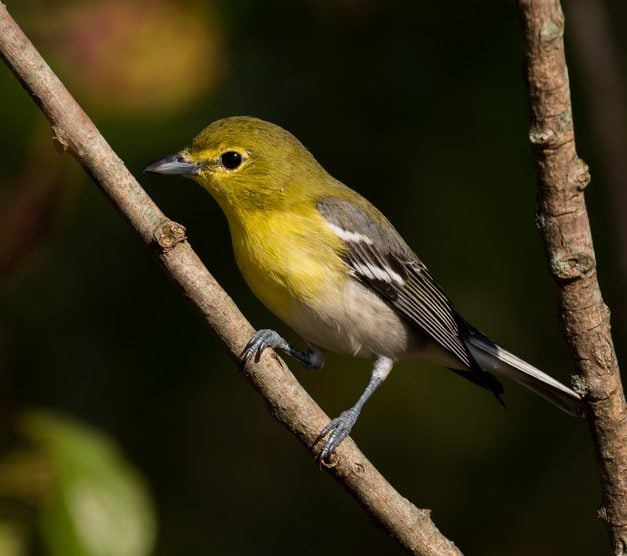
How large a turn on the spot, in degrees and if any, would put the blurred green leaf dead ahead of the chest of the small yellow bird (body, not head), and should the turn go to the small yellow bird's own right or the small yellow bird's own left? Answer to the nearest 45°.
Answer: approximately 45° to the small yellow bird's own right

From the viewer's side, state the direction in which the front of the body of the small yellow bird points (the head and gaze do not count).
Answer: to the viewer's left

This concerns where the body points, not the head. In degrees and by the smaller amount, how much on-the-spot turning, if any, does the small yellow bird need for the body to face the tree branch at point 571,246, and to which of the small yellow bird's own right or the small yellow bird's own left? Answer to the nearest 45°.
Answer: approximately 135° to the small yellow bird's own left
